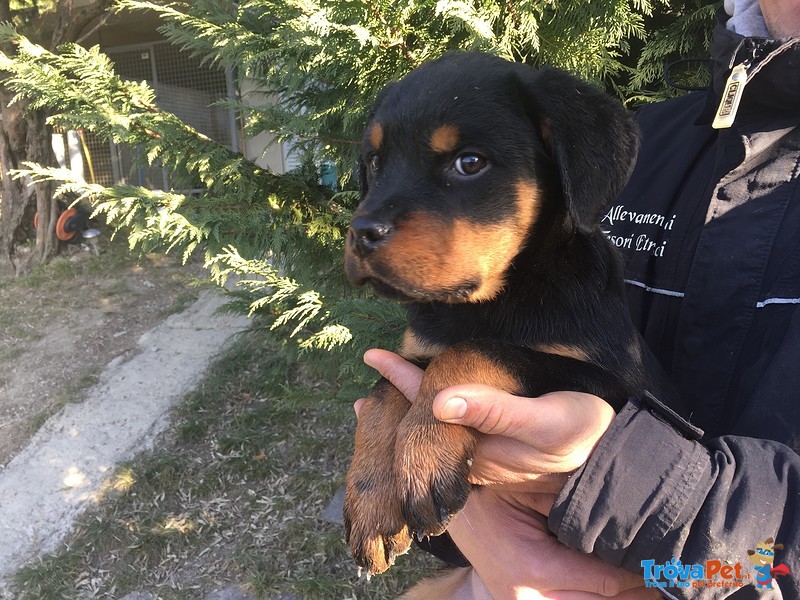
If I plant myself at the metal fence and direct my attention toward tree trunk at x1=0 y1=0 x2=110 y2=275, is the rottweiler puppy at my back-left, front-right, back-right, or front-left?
front-left

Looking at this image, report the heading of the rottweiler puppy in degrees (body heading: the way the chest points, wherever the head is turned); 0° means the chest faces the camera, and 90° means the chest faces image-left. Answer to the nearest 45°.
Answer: approximately 45°

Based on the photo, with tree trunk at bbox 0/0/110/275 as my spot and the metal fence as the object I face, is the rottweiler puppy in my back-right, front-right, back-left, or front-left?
back-right

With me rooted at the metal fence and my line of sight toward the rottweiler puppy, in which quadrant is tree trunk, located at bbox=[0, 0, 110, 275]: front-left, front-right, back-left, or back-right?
front-right

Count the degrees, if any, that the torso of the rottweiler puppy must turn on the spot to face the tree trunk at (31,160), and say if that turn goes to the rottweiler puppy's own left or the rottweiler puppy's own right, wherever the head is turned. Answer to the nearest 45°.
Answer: approximately 90° to the rottweiler puppy's own right

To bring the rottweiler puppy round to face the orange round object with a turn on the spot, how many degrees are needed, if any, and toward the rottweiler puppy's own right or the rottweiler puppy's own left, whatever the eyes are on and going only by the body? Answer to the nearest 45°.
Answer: approximately 90° to the rottweiler puppy's own right

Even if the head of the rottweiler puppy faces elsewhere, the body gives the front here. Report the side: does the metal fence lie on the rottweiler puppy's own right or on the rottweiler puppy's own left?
on the rottweiler puppy's own right
